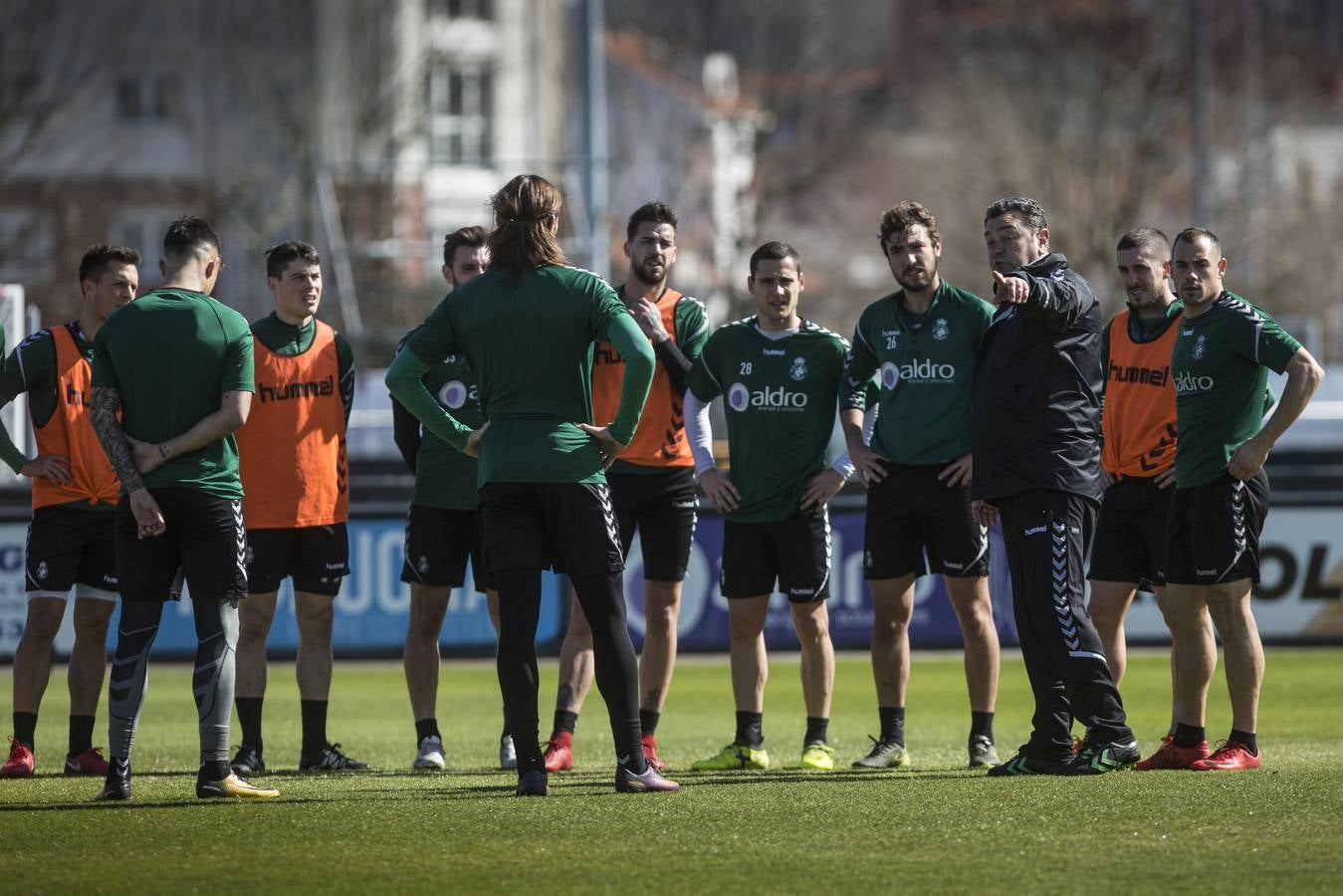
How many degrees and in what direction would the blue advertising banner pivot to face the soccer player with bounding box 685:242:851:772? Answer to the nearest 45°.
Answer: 0° — it already faces them

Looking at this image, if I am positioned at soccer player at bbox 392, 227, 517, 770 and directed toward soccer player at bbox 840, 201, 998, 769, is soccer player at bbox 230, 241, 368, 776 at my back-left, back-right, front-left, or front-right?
back-right

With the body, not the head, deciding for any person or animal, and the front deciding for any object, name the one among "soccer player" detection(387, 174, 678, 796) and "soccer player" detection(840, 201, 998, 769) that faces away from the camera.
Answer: "soccer player" detection(387, 174, 678, 796)

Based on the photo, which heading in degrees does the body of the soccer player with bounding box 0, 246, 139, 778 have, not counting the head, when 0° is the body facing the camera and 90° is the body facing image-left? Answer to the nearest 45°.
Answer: approximately 315°

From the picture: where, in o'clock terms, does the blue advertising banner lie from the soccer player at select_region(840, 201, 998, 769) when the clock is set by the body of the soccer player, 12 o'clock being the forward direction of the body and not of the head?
The blue advertising banner is roughly at 6 o'clock from the soccer player.

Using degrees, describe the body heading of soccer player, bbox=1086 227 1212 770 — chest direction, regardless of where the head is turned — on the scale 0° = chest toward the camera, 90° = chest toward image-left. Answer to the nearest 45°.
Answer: approximately 45°

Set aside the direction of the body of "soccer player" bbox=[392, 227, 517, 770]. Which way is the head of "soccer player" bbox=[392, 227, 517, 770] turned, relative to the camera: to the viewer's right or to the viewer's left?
to the viewer's right

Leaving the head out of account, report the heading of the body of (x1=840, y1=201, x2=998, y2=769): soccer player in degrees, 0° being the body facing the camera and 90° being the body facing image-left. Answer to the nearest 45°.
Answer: approximately 0°

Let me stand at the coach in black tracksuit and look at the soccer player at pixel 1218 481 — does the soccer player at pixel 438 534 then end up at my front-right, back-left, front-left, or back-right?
back-left

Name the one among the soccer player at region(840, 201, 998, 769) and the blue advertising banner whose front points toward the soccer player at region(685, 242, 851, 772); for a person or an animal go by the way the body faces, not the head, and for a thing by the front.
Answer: the blue advertising banner

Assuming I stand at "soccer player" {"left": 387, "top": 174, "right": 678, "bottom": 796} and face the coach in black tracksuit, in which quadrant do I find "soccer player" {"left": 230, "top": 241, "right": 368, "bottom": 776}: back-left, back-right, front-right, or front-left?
back-left
